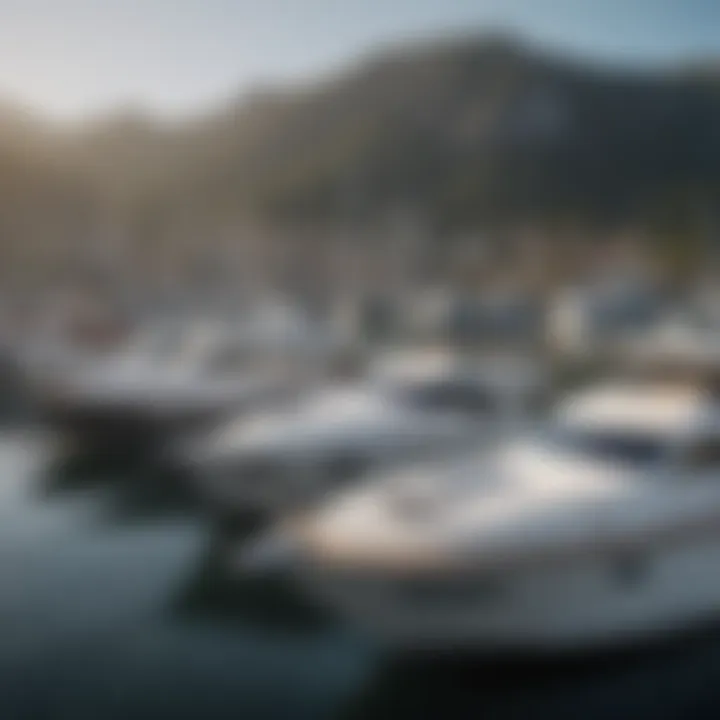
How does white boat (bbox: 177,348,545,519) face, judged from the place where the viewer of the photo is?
facing the viewer and to the left of the viewer

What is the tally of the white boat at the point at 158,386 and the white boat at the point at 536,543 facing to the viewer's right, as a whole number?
0

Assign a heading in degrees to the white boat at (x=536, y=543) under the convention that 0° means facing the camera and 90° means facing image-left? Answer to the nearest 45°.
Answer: approximately 45°

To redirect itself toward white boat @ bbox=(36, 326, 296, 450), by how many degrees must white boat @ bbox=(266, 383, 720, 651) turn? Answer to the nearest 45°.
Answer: approximately 45° to its right

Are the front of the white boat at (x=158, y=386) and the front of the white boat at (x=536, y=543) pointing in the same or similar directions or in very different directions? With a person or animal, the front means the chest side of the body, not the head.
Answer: same or similar directions

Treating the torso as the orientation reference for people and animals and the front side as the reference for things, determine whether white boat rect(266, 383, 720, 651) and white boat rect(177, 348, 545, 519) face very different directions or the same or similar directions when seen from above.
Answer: same or similar directions

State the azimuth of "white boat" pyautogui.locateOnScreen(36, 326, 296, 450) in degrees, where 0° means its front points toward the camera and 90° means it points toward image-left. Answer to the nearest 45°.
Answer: approximately 45°

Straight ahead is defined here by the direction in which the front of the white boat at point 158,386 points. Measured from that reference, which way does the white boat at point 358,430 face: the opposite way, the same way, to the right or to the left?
the same way

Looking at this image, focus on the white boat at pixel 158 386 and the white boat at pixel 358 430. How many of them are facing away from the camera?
0
